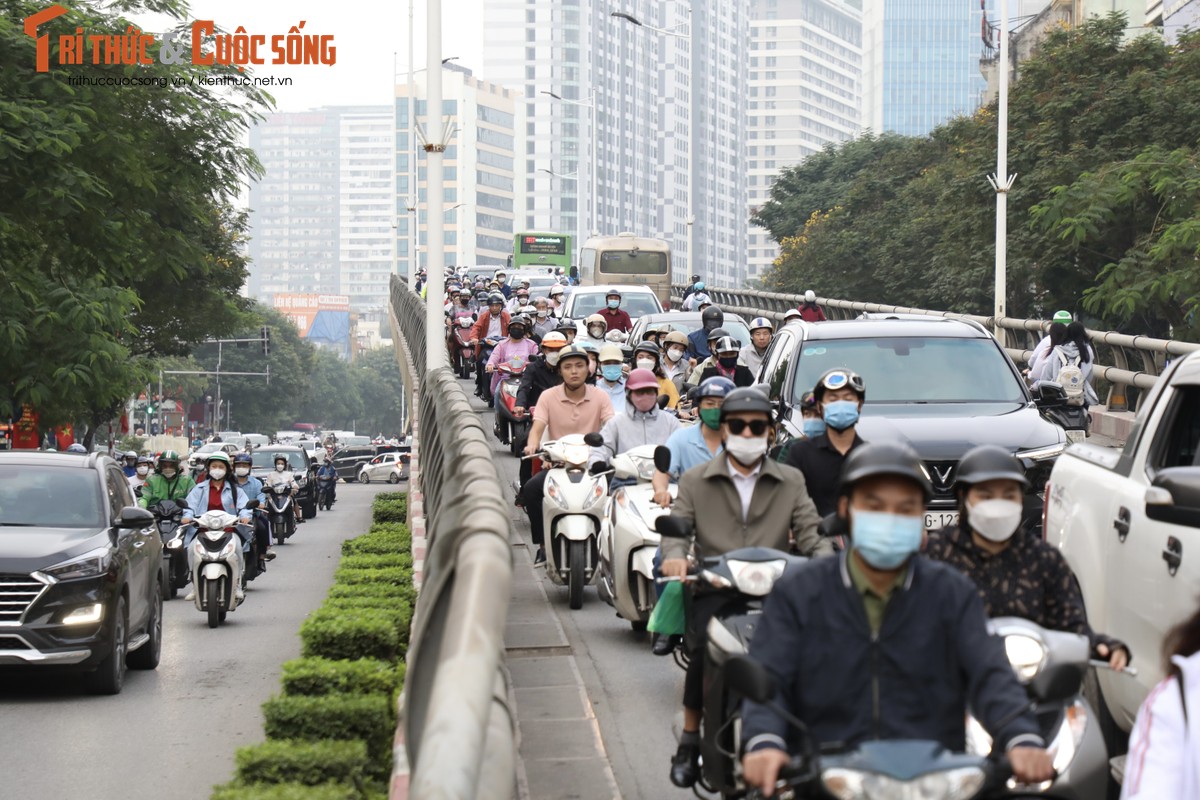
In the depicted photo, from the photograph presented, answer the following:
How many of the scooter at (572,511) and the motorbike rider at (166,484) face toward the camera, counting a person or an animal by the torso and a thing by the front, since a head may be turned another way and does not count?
2

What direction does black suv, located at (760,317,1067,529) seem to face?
toward the camera

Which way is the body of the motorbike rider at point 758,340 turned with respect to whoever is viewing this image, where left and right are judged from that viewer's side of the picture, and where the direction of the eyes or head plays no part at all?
facing the viewer

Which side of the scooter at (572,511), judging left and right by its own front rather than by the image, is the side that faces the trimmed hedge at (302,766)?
front

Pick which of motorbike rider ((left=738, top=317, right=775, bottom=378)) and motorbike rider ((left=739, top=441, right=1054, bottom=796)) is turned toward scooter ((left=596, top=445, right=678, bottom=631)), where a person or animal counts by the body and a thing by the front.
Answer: motorbike rider ((left=738, top=317, right=775, bottom=378))

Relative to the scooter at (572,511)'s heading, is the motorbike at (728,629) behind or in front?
in front

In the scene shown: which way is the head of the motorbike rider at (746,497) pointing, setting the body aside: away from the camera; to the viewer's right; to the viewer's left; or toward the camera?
toward the camera

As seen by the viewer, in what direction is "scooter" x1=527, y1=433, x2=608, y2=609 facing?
toward the camera

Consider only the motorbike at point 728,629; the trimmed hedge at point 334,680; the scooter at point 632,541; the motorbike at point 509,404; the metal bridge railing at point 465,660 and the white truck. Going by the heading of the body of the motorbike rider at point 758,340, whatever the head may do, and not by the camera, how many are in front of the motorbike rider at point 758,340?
5

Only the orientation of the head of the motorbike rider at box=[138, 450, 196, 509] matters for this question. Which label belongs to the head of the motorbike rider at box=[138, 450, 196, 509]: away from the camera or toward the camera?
toward the camera

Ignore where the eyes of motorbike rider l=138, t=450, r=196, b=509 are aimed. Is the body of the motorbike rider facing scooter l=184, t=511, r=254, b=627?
yes

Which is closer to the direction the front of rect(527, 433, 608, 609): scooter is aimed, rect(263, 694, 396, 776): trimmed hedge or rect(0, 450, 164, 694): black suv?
the trimmed hedge

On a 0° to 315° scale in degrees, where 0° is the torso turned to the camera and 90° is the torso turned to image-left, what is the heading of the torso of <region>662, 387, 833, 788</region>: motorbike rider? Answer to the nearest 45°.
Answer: approximately 0°

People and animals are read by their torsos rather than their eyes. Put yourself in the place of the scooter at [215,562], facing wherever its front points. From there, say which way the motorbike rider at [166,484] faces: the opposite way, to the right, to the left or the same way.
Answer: the same way

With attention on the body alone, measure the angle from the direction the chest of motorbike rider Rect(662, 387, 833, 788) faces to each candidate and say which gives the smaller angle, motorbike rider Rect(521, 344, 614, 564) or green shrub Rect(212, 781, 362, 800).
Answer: the green shrub

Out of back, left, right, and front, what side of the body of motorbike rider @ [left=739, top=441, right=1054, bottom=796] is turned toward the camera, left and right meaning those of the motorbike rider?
front
